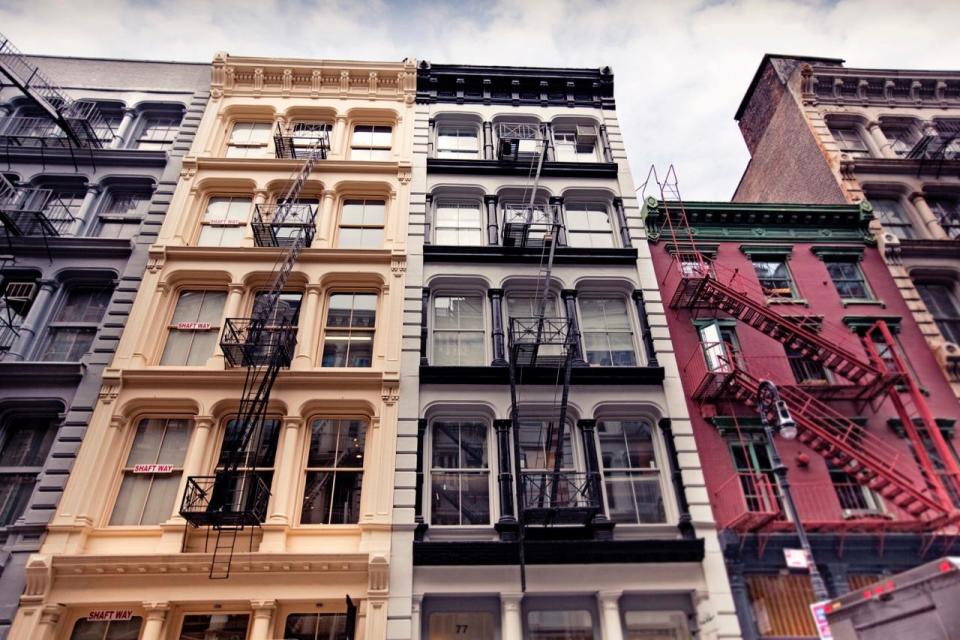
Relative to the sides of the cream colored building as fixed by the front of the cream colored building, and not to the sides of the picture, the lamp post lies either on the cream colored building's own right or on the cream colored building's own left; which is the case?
on the cream colored building's own left

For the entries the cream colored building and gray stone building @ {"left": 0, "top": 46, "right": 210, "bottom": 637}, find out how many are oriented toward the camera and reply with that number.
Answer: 2

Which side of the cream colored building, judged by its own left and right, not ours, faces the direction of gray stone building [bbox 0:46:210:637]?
right

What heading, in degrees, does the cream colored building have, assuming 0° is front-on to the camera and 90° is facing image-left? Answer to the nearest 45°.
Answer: approximately 0°

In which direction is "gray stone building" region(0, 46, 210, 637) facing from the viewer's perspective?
toward the camera

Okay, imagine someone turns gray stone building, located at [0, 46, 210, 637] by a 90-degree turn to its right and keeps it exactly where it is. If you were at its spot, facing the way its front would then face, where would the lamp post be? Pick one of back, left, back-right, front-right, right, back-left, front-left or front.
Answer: back-left

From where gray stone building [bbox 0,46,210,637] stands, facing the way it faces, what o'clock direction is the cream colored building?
The cream colored building is roughly at 10 o'clock from the gray stone building.
